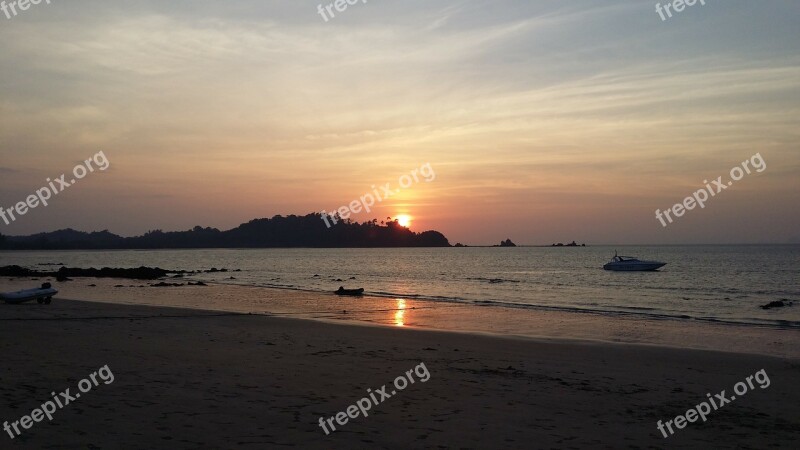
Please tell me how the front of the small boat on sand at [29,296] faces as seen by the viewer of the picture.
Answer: facing to the left of the viewer
